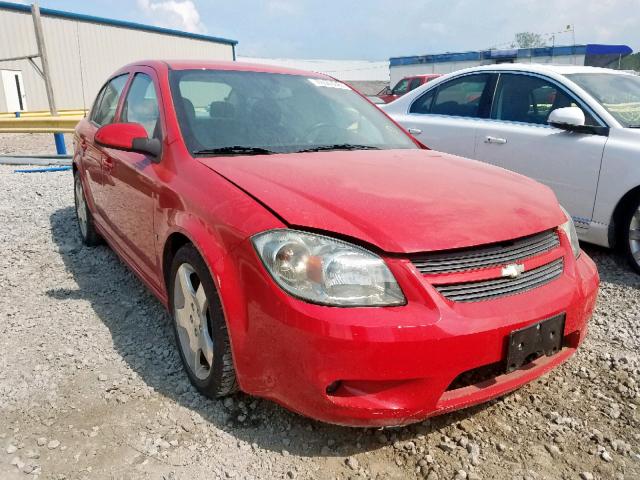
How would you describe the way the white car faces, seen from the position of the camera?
facing the viewer and to the right of the viewer

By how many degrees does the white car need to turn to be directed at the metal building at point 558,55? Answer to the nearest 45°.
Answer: approximately 135° to its left

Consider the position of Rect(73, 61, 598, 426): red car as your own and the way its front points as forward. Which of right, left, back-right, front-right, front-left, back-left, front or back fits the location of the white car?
left

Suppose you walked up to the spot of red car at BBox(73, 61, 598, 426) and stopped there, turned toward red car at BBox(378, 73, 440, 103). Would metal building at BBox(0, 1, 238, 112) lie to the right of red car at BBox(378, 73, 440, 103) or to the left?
left

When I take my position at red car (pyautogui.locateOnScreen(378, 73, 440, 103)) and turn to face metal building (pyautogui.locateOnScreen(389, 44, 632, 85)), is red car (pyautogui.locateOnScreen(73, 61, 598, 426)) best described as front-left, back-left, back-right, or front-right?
back-right

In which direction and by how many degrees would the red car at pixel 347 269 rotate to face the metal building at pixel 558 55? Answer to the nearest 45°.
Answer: approximately 135° to its left

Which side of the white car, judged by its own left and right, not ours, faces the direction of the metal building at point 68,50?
back

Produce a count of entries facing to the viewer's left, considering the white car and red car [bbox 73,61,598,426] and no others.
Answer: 0
